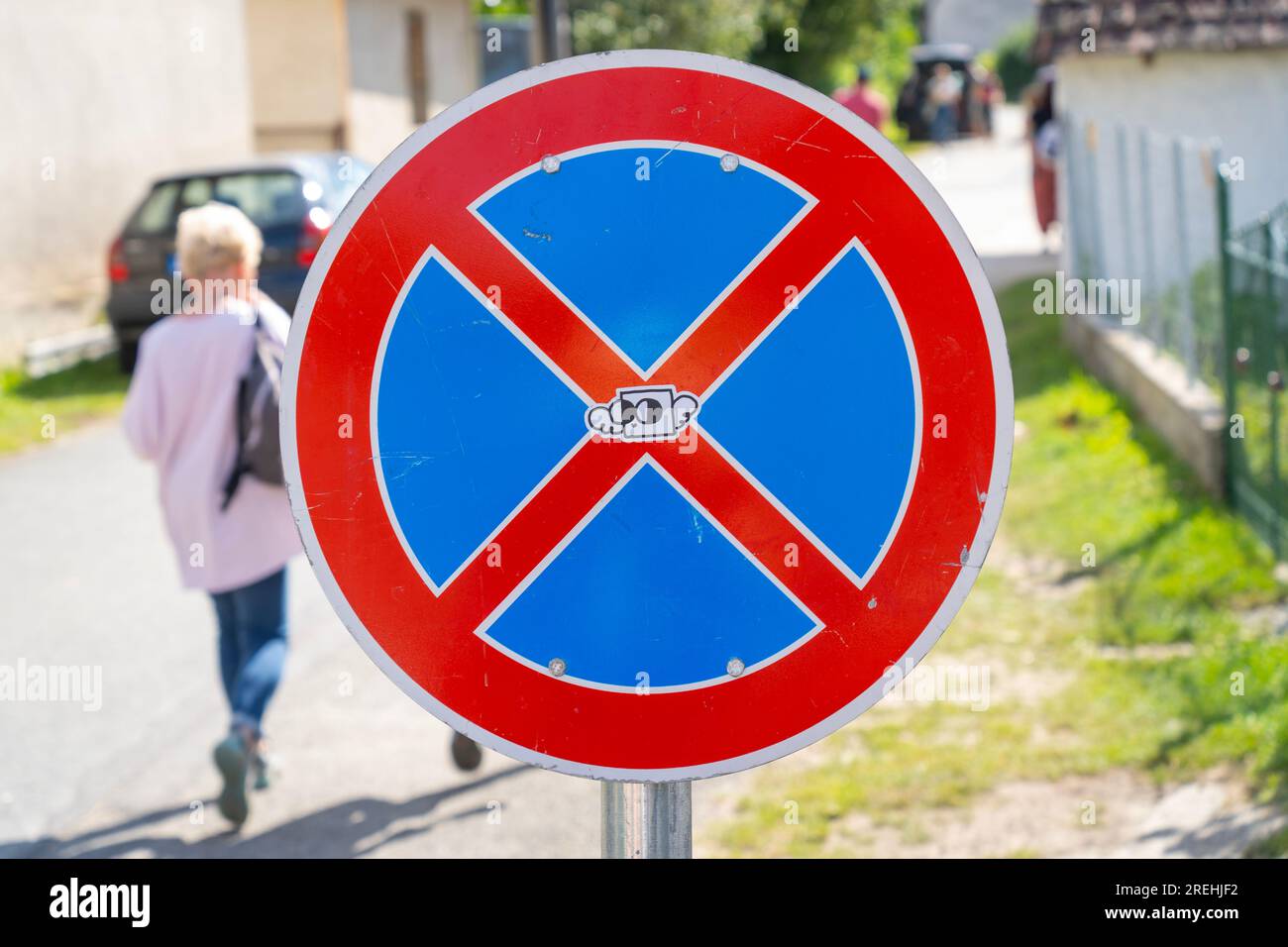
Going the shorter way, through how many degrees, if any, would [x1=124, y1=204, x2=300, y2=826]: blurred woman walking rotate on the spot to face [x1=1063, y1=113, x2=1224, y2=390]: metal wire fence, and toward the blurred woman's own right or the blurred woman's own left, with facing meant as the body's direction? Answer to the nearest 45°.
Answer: approximately 45° to the blurred woman's own right

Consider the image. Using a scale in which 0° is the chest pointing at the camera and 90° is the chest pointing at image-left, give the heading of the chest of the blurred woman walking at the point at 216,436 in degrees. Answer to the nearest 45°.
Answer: approximately 180°

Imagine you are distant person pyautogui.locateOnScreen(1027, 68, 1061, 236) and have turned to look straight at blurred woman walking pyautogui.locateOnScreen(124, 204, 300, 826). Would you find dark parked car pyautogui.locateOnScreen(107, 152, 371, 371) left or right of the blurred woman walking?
right

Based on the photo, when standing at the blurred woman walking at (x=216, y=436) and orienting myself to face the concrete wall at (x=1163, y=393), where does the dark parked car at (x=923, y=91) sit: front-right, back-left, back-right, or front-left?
front-left

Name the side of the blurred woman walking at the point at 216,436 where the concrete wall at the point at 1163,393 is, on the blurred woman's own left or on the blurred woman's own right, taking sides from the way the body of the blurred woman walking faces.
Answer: on the blurred woman's own right

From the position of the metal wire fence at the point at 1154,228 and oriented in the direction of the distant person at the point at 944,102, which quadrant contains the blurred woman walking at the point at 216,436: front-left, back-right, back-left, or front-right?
back-left

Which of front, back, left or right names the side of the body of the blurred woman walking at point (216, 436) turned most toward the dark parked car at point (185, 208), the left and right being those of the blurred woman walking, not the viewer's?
front

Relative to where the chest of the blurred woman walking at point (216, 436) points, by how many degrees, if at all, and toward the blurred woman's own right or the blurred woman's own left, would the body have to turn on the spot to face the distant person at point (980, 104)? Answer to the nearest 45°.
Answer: approximately 45° to the blurred woman's own right

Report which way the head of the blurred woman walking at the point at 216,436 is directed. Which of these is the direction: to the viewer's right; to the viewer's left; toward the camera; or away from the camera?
away from the camera

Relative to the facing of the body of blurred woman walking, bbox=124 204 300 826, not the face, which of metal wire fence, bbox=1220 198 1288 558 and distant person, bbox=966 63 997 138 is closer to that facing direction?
the distant person

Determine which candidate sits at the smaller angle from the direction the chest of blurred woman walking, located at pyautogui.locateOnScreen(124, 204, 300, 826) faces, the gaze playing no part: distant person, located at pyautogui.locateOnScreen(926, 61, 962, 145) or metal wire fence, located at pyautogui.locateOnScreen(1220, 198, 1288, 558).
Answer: the distant person

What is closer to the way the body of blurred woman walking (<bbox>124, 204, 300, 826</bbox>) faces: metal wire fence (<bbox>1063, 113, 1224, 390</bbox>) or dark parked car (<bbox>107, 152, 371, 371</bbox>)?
the dark parked car
